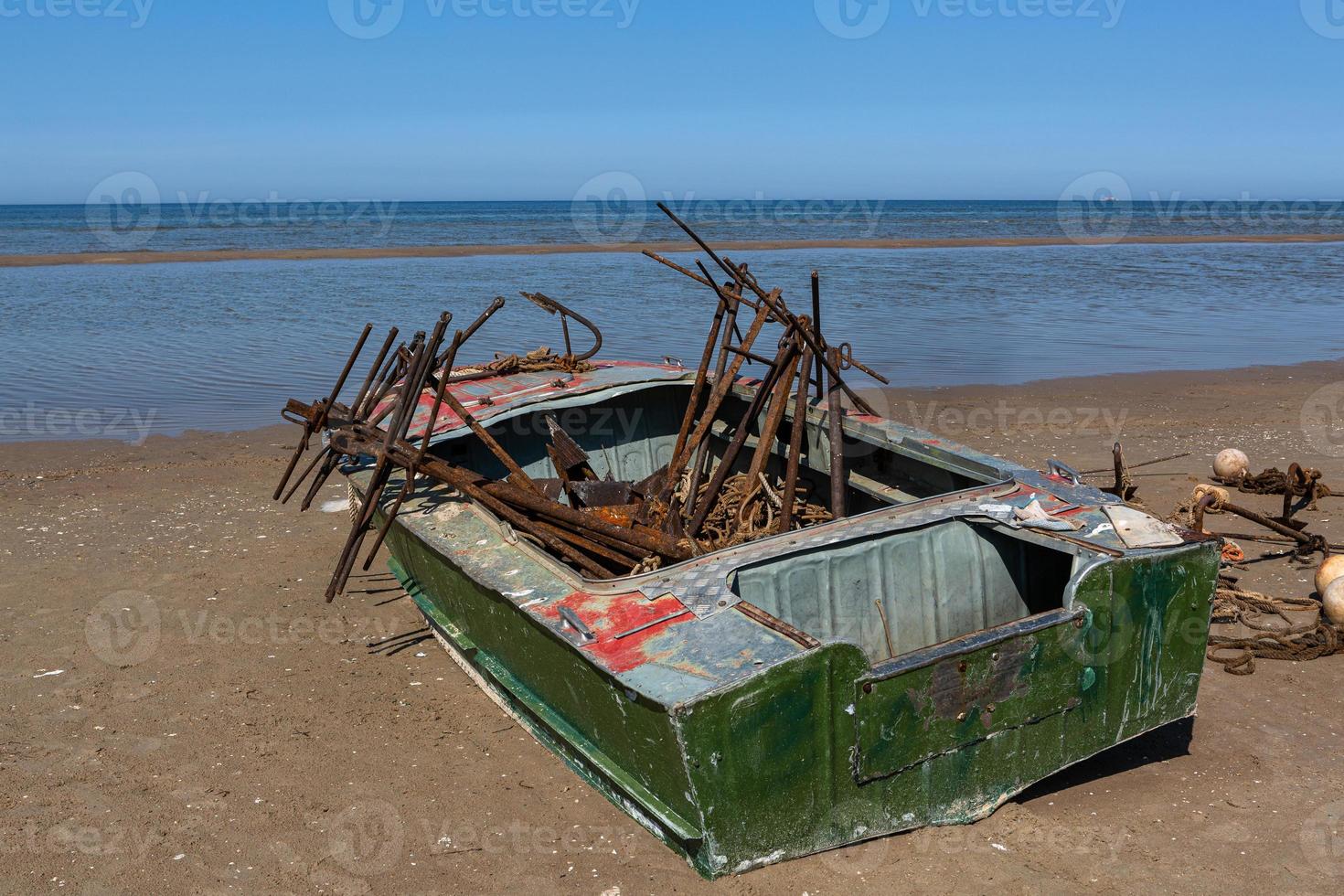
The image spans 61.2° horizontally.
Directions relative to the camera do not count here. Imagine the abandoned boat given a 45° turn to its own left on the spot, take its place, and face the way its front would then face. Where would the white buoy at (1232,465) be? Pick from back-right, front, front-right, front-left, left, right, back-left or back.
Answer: back-right

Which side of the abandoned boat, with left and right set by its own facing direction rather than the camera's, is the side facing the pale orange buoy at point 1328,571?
right

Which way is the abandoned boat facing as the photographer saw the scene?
facing away from the viewer and to the left of the viewer

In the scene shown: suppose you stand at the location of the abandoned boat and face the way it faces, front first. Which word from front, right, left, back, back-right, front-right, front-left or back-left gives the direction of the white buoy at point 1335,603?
right

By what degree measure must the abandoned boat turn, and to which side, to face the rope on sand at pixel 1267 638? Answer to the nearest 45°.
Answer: approximately 90° to its right

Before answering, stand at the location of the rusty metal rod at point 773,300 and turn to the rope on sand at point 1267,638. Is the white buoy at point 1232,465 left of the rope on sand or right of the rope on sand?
left
